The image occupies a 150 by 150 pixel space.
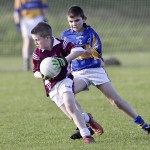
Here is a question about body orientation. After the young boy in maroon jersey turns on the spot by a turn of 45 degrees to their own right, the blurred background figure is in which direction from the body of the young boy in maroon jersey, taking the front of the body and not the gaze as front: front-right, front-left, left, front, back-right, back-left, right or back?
right

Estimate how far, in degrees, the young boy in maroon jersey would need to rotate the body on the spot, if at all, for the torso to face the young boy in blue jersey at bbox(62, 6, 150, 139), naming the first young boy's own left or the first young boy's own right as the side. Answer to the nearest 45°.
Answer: approximately 180°

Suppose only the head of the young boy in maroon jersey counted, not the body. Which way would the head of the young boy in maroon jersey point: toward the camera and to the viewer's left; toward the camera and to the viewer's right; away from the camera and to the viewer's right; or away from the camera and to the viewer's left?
toward the camera and to the viewer's left

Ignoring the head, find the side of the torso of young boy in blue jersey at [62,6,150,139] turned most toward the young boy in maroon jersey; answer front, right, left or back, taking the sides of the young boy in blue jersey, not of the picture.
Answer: front

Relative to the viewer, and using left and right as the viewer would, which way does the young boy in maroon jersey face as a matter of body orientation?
facing the viewer and to the left of the viewer

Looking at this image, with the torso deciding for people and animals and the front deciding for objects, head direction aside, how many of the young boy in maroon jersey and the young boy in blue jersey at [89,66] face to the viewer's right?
0

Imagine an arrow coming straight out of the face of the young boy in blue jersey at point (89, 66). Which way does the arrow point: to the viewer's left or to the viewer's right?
to the viewer's left
